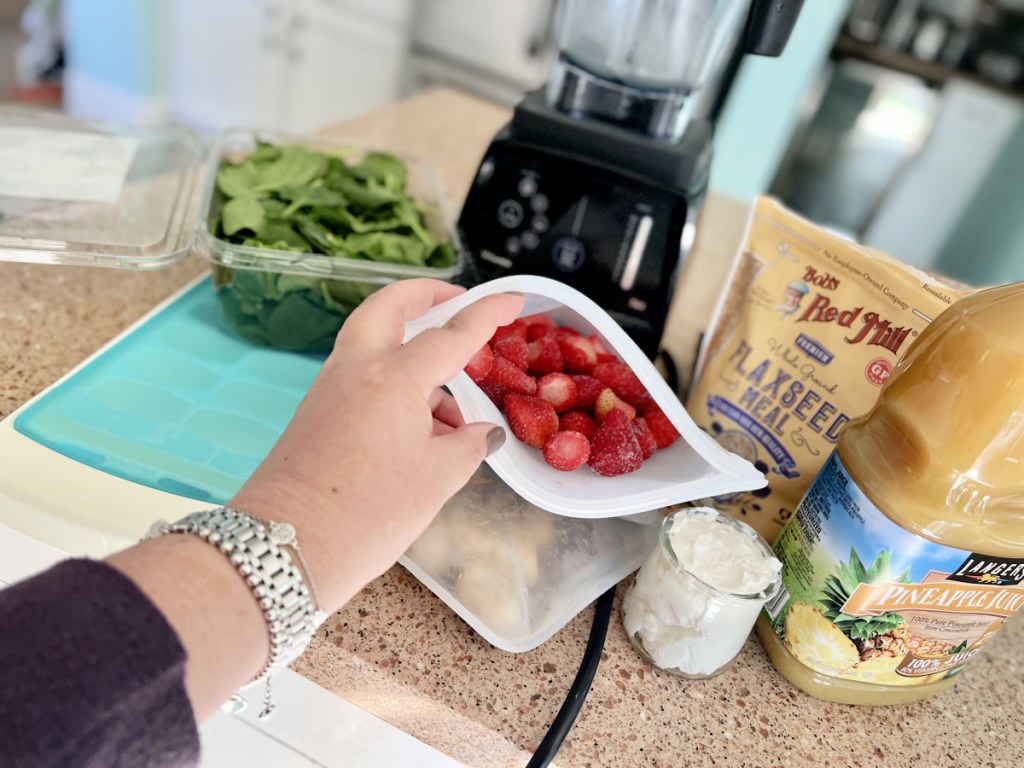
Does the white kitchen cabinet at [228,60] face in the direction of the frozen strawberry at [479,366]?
yes

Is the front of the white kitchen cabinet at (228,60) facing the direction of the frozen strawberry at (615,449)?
yes

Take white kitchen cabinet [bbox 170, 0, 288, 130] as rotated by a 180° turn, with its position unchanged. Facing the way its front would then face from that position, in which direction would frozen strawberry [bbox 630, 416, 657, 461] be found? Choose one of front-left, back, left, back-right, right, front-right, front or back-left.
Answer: back

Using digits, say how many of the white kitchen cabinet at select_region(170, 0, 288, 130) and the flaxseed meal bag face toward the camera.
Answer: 2

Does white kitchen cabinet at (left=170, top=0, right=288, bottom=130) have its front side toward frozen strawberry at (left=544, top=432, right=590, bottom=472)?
yes

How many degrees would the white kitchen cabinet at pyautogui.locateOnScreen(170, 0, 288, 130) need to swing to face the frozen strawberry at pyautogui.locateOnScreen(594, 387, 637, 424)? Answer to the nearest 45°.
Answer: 0° — it already faces it

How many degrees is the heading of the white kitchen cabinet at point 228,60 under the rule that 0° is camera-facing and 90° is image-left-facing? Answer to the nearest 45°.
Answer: approximately 0°

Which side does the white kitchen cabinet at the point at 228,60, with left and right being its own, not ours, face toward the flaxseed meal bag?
front

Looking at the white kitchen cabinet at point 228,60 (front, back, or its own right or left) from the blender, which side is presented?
front
